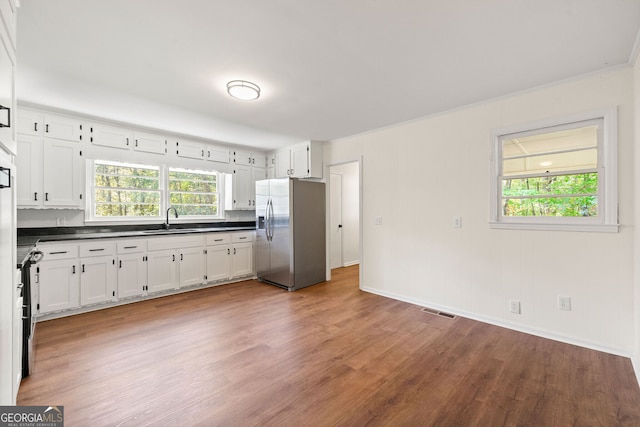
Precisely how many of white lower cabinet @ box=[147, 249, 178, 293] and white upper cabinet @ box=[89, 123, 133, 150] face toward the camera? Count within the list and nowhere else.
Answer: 2

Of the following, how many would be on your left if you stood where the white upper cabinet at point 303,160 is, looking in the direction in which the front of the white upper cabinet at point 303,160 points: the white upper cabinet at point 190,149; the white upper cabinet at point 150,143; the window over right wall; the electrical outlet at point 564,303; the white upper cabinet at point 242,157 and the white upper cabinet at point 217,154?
2

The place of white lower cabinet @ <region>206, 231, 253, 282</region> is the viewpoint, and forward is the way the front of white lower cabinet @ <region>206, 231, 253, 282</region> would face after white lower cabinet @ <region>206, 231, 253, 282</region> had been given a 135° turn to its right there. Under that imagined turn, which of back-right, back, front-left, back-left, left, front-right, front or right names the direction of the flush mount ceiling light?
left

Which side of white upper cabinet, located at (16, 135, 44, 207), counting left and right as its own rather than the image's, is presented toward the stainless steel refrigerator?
left

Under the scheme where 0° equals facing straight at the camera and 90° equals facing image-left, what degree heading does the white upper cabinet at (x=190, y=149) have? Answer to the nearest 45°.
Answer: approximately 315°

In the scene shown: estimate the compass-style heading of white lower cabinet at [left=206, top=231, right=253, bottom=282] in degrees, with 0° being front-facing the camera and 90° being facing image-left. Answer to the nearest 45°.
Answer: approximately 315°

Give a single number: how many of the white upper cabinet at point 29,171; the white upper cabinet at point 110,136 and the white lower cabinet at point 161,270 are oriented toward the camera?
3

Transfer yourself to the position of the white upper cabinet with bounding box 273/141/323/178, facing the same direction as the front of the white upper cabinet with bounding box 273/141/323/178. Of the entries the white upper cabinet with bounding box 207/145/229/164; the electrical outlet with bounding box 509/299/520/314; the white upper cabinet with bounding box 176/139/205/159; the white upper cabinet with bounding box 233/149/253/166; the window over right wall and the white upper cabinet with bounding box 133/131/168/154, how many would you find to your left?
2

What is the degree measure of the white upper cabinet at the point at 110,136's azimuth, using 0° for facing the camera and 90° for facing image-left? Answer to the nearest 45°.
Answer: approximately 0°

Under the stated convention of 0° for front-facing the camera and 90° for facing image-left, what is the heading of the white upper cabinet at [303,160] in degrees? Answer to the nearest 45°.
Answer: approximately 45°
